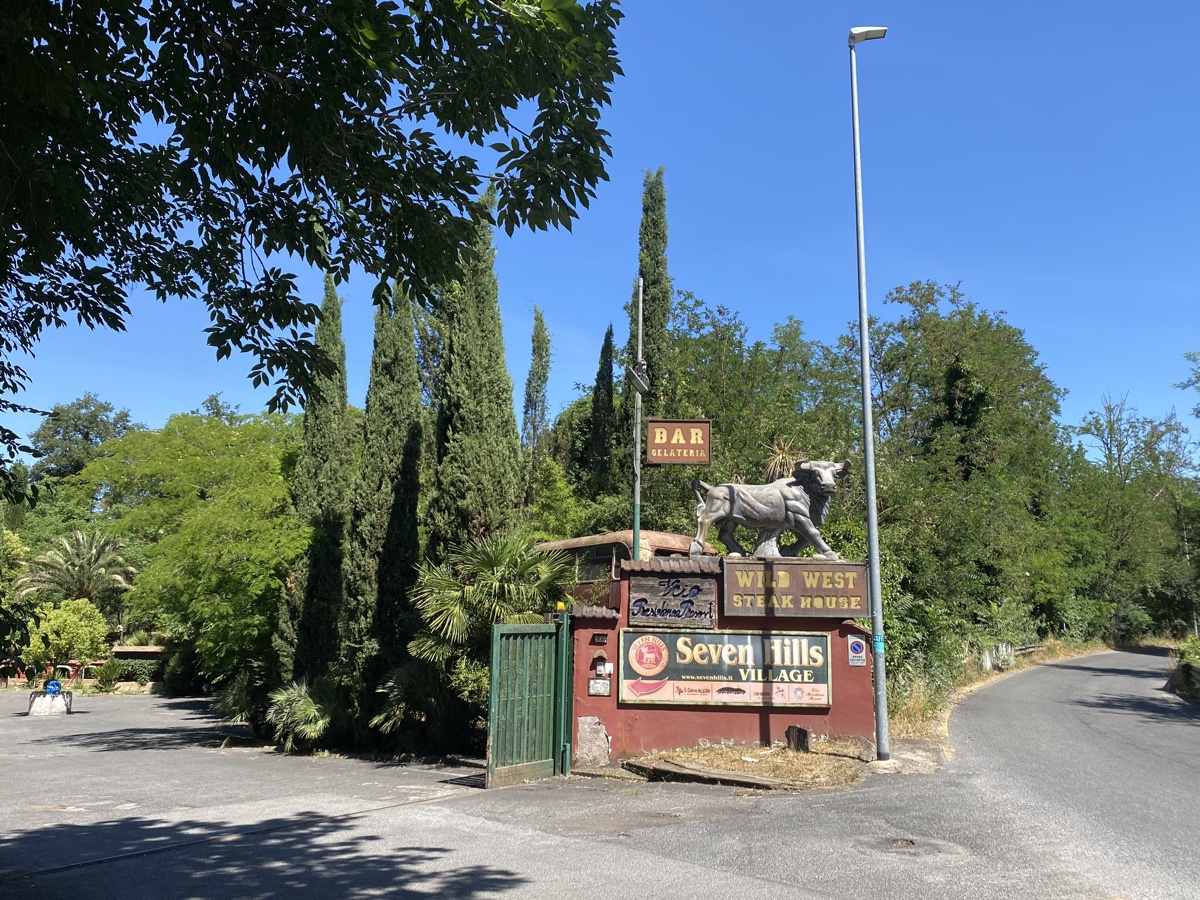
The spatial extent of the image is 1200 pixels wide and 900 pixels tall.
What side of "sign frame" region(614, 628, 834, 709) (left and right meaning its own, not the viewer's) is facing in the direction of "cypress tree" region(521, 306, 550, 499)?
back

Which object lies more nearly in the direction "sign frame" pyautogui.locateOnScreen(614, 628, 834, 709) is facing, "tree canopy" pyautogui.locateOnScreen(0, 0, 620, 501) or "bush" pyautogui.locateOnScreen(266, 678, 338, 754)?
the tree canopy

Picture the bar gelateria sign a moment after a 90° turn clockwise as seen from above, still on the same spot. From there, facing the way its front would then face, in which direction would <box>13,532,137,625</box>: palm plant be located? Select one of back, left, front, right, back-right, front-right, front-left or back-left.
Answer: front-right

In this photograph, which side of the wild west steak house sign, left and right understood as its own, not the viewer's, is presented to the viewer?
front

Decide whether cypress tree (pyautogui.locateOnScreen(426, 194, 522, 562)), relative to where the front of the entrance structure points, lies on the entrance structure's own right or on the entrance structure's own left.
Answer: on the entrance structure's own right

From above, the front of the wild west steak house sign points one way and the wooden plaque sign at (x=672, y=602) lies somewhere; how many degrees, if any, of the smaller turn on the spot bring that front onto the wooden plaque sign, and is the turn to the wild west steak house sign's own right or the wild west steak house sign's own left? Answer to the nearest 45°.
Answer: approximately 90° to the wild west steak house sign's own right

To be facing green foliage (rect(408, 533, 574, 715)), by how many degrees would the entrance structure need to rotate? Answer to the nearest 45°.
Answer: approximately 90° to its right

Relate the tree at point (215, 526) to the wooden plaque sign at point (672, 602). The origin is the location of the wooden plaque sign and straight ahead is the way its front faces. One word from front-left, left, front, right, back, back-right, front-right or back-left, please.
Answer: back-right

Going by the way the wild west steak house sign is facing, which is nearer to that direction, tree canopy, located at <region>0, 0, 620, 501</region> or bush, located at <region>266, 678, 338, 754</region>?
the tree canopy

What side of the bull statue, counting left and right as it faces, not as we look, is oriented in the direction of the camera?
right

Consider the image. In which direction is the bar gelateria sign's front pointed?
toward the camera

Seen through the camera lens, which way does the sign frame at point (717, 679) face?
facing the viewer
